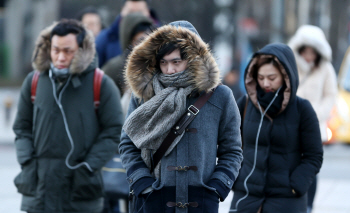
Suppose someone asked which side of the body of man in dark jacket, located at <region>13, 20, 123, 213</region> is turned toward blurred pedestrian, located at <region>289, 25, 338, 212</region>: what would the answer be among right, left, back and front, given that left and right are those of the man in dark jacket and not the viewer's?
back

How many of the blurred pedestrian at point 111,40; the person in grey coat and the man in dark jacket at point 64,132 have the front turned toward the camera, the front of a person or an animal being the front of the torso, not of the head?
3

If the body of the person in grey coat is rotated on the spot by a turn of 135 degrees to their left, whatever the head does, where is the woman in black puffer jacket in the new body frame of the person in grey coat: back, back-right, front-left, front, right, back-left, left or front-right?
front

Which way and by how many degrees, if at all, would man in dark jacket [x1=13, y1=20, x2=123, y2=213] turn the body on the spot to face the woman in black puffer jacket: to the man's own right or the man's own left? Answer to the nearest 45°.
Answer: approximately 90° to the man's own left

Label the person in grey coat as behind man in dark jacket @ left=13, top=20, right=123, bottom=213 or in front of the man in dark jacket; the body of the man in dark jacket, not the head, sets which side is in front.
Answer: in front

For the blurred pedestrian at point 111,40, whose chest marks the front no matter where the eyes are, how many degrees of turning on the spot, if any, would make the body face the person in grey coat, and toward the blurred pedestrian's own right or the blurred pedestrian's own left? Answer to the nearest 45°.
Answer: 0° — they already face them

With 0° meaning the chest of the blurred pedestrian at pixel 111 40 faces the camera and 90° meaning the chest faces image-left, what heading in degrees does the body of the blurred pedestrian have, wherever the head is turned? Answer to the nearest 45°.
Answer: approximately 0°

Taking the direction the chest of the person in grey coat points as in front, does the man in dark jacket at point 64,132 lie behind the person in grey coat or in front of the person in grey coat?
behind

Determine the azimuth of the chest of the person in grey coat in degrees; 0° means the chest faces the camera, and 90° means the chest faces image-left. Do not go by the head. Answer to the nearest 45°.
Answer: approximately 0°

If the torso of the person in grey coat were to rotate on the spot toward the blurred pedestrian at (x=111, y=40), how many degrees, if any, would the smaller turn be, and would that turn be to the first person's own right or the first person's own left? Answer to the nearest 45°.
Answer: approximately 180°
